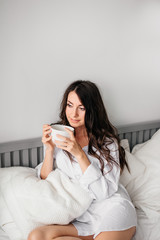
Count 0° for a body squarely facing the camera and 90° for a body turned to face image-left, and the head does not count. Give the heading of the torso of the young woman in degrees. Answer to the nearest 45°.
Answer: approximately 45°

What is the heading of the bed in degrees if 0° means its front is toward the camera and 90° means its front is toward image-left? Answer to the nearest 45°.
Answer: approximately 0°
